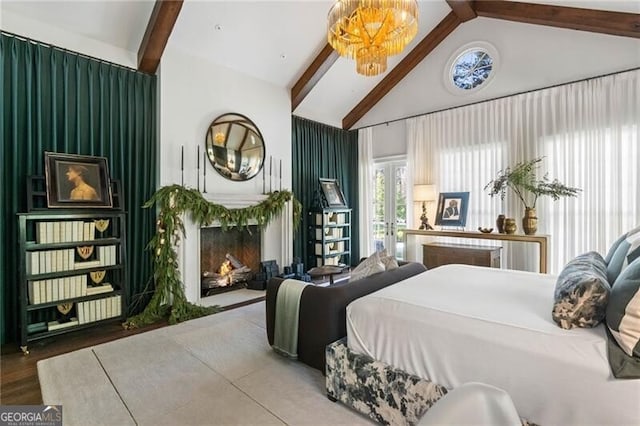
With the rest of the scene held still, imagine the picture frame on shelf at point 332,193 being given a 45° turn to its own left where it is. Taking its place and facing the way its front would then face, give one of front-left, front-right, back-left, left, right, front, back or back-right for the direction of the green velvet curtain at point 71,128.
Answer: back-right

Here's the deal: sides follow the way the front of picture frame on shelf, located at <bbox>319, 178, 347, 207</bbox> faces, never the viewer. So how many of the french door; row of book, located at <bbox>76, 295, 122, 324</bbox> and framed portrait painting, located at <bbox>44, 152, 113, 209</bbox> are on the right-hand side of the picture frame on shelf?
2

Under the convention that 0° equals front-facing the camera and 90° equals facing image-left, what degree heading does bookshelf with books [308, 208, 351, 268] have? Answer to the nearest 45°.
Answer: approximately 315°

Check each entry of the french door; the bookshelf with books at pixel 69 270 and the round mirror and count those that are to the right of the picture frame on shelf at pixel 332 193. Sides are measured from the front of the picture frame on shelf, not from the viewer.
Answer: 2

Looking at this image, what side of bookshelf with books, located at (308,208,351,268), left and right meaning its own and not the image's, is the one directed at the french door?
left

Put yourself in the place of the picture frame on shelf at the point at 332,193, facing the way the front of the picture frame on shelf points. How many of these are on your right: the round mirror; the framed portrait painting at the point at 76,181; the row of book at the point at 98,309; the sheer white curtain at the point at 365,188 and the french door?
3

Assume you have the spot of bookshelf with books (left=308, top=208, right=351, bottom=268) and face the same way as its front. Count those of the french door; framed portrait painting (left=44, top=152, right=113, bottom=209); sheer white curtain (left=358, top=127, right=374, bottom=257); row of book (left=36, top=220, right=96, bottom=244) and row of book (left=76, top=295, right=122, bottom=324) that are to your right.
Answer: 3

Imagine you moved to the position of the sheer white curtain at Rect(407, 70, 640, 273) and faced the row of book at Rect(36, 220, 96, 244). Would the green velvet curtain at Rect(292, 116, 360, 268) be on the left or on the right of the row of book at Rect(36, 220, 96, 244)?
right

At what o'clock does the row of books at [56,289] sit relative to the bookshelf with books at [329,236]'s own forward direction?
The row of books is roughly at 3 o'clock from the bookshelf with books.

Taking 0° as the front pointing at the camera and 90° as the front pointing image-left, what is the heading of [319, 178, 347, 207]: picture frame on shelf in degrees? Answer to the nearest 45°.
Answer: approximately 315°

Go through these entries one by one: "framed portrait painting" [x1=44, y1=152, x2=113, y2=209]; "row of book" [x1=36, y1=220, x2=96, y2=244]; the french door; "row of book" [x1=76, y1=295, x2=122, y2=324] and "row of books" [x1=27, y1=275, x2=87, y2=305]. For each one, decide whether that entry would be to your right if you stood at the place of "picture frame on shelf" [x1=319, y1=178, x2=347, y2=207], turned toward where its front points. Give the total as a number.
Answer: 4

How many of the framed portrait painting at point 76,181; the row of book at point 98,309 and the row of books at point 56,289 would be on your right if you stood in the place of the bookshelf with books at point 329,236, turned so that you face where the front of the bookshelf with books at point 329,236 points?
3

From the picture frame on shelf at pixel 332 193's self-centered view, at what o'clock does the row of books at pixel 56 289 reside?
The row of books is roughly at 3 o'clock from the picture frame on shelf.

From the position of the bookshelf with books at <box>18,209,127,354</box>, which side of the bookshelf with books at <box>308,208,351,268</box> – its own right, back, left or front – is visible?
right
